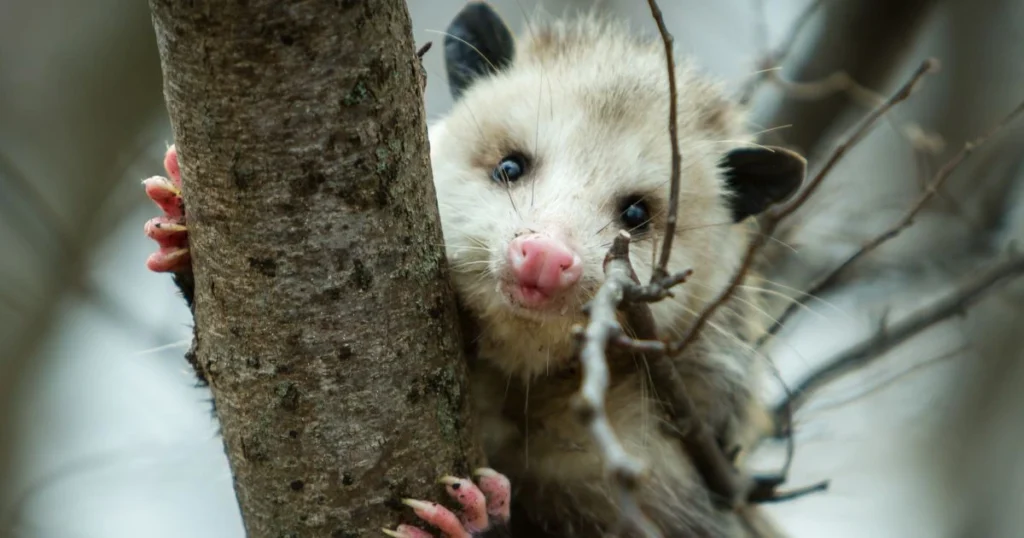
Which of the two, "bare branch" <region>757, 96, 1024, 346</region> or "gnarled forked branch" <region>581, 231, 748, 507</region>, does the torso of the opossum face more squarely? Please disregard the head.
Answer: the gnarled forked branch

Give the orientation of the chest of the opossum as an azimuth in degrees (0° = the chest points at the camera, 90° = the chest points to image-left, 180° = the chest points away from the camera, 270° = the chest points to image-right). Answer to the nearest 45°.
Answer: approximately 0°

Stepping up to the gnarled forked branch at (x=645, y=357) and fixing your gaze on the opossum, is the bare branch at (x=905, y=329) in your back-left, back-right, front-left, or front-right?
front-right

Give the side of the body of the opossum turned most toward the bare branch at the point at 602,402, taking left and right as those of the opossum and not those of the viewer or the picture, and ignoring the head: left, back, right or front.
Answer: front

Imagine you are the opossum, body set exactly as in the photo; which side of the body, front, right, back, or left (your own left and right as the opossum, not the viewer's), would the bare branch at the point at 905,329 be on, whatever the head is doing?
left

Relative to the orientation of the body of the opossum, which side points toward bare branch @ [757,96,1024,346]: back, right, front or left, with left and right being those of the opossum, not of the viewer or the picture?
left
